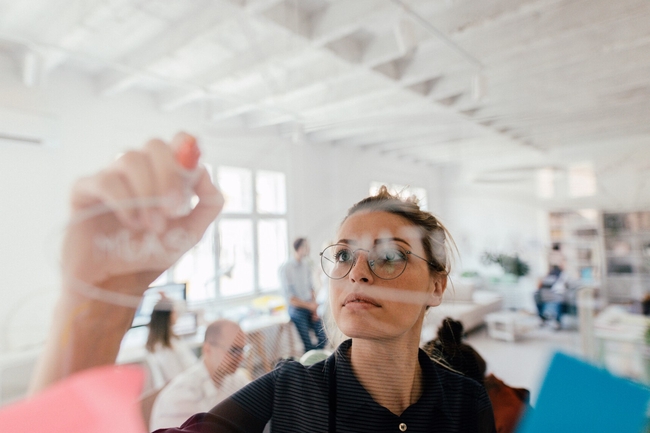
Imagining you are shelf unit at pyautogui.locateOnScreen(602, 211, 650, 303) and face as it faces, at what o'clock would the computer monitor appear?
The computer monitor is roughly at 1 o'clock from the shelf unit.

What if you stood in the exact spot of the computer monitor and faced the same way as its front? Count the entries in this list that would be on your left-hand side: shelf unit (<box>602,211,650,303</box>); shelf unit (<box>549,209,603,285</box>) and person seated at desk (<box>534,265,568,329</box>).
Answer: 3

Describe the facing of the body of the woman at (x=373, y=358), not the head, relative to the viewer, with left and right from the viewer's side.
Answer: facing the viewer

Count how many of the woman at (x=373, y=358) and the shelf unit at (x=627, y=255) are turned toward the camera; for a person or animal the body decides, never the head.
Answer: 2

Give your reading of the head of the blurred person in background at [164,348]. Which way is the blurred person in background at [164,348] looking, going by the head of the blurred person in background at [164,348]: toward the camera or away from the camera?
away from the camera

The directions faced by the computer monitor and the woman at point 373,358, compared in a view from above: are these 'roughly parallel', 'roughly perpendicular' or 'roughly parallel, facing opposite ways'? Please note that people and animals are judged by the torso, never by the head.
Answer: roughly parallel
